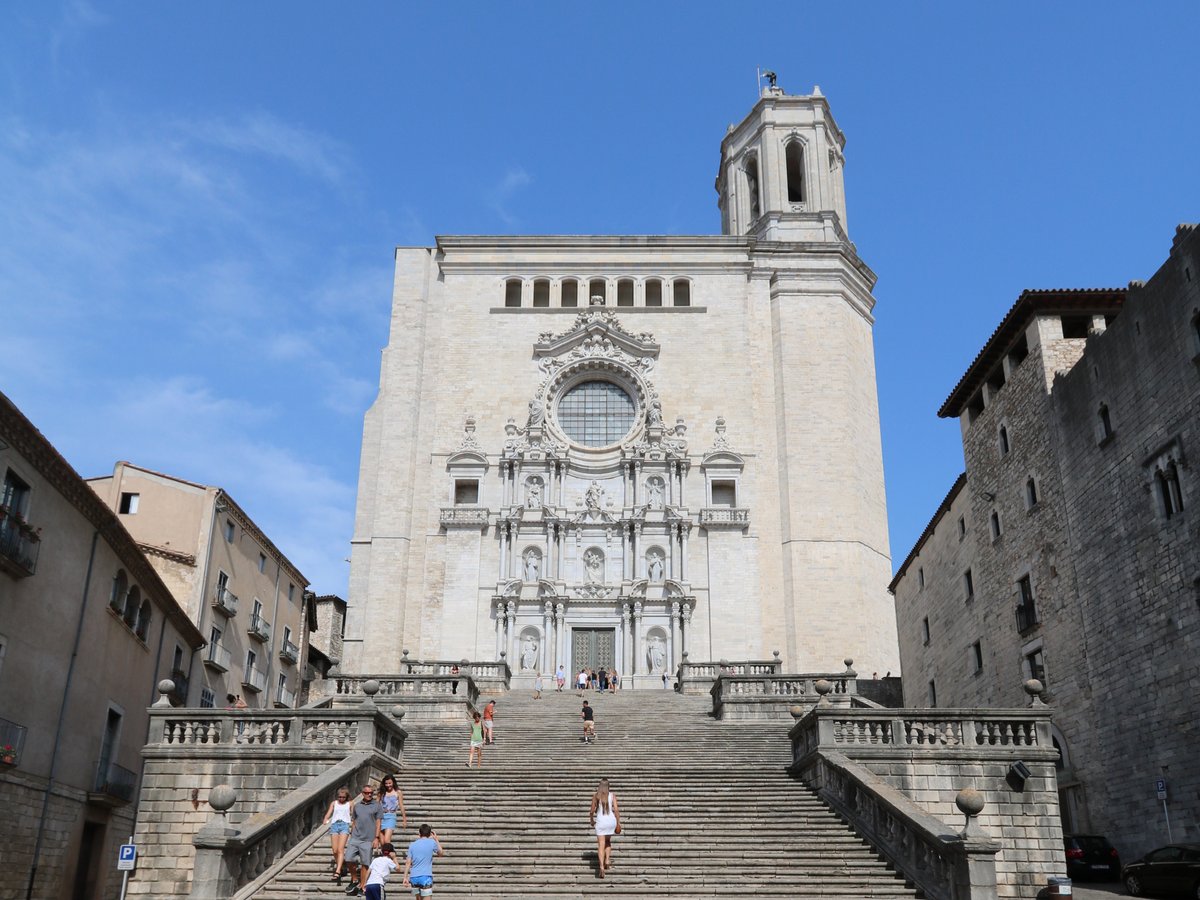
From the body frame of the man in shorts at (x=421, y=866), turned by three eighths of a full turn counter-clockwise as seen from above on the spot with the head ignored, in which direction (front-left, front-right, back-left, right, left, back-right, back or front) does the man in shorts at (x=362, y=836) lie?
right

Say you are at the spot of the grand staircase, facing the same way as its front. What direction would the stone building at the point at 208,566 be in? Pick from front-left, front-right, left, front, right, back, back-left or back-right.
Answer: back-right

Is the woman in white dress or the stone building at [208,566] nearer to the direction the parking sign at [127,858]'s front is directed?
the woman in white dress

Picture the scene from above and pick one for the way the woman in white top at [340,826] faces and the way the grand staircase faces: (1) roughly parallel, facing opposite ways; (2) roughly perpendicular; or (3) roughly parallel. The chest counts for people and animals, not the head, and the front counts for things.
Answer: roughly parallel

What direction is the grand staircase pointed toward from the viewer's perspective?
toward the camera

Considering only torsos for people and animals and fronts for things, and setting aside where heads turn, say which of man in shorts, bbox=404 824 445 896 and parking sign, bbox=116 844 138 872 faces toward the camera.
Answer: the parking sign

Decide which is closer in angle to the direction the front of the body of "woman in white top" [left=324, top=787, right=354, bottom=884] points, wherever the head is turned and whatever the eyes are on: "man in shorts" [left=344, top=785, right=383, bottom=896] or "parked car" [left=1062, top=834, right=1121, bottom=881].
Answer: the man in shorts

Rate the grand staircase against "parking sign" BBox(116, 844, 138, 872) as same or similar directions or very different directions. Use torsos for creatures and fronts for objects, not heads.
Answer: same or similar directions

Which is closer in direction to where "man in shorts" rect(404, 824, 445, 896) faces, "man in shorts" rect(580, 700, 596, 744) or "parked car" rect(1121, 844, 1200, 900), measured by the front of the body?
the man in shorts

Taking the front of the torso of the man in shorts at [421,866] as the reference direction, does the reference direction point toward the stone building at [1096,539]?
no

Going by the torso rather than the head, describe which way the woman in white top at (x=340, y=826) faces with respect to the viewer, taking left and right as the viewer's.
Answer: facing the viewer

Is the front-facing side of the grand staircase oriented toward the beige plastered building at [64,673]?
no

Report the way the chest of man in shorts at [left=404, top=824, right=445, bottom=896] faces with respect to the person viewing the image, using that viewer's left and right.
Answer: facing away from the viewer

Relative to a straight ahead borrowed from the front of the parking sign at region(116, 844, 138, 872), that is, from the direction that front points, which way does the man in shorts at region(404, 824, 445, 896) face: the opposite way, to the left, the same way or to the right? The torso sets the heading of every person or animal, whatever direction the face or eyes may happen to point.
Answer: the opposite way

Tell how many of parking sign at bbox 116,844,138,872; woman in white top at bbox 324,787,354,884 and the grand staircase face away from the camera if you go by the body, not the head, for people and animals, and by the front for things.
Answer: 0

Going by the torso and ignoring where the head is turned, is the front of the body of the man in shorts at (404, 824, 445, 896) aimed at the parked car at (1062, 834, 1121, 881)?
no

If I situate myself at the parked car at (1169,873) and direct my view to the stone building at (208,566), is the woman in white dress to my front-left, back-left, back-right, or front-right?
front-left
